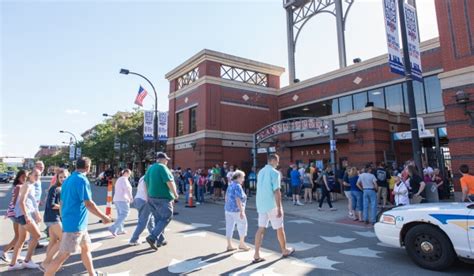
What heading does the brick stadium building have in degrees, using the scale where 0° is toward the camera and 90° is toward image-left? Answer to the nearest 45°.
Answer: approximately 45°

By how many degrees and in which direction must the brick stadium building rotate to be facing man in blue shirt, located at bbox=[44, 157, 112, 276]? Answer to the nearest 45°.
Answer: approximately 45° to its left

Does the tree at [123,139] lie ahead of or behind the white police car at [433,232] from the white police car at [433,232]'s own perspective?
ahead

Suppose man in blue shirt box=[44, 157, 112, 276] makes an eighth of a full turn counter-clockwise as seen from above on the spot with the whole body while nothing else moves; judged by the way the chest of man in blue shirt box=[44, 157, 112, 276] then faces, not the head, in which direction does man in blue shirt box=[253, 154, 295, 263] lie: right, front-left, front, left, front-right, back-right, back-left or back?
right

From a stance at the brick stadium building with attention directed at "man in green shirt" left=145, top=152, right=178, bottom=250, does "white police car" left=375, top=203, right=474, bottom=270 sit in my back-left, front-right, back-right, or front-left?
front-left

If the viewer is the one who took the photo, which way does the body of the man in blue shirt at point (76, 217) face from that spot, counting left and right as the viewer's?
facing away from the viewer and to the right of the viewer

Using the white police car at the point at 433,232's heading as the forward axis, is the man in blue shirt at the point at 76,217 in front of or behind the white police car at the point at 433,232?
in front

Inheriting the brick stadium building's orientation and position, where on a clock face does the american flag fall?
The american flag is roughly at 1 o'clock from the brick stadium building.

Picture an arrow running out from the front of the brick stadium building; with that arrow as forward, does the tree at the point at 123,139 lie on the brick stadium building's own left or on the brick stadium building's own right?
on the brick stadium building's own right

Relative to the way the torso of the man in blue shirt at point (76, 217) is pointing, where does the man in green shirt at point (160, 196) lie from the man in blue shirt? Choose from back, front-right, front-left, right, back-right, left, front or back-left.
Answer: front

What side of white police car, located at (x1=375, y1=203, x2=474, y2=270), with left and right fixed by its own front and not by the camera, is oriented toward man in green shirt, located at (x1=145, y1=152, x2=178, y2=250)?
front

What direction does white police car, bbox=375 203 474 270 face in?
to the viewer's left

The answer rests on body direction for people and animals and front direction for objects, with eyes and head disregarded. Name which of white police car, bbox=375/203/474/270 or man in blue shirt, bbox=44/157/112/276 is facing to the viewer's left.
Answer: the white police car

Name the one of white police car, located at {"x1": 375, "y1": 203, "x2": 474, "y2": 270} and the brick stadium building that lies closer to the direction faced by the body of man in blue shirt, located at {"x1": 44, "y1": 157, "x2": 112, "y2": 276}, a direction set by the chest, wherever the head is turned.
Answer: the brick stadium building

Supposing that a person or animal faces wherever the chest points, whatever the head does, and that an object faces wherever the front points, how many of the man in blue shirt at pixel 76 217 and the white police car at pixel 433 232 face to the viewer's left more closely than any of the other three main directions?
1
